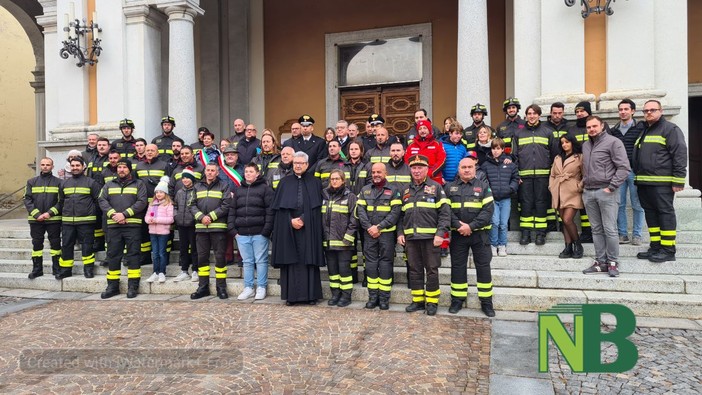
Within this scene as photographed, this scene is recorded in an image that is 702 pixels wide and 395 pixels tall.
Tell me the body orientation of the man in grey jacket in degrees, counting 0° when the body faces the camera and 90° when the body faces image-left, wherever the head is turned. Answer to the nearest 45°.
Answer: approximately 45°
